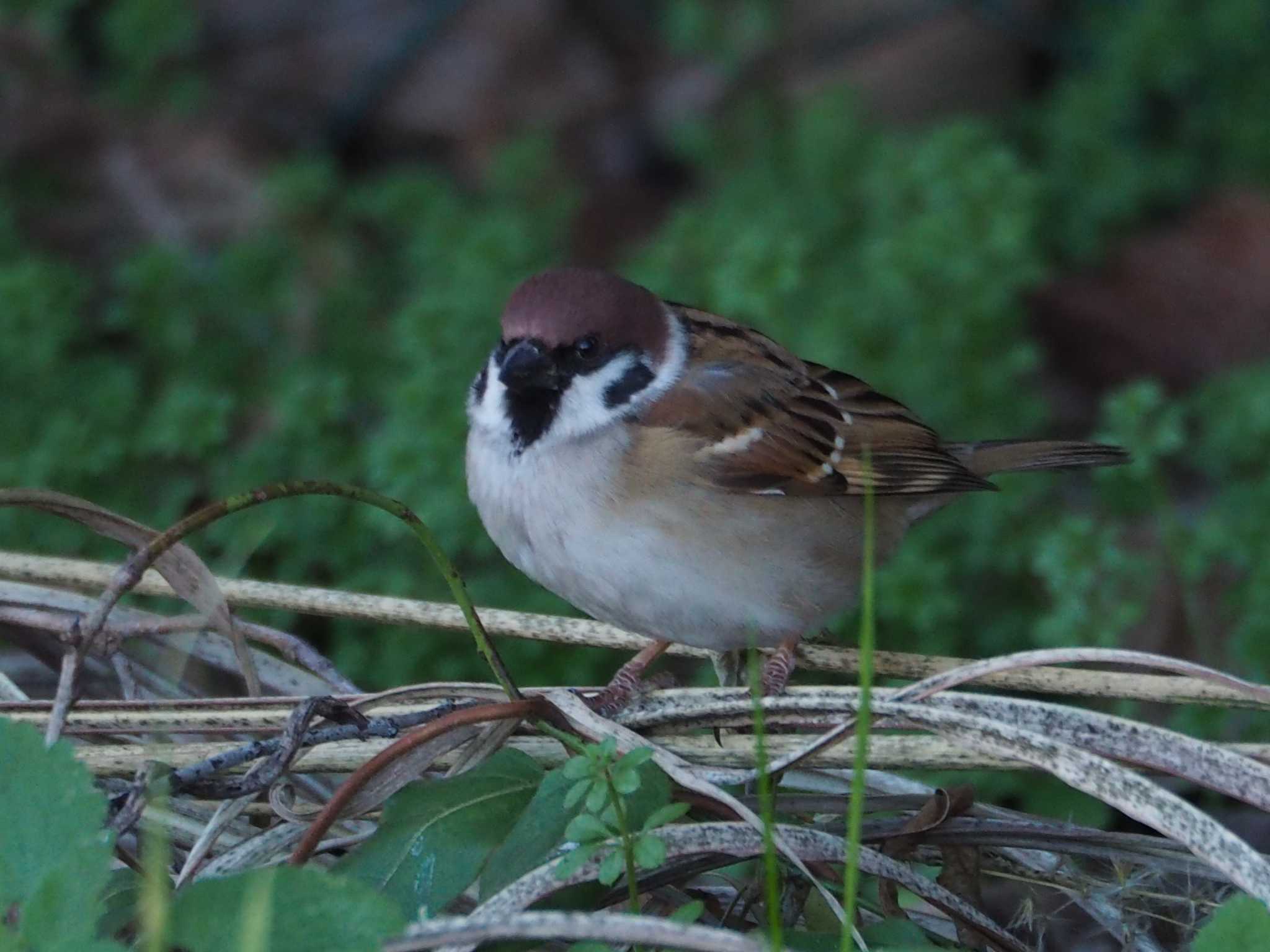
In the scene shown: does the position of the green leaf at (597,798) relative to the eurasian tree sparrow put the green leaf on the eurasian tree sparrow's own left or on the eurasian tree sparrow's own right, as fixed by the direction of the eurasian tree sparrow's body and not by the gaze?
on the eurasian tree sparrow's own left

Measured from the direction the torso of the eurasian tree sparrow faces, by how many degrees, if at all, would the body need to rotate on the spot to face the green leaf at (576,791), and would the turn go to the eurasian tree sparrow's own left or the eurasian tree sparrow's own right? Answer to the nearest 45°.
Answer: approximately 45° to the eurasian tree sparrow's own left

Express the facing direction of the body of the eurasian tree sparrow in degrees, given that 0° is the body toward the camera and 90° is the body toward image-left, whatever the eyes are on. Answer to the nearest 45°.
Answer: approximately 45°

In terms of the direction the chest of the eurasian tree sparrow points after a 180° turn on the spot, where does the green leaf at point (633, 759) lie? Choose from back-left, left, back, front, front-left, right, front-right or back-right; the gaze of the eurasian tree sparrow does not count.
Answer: back-right

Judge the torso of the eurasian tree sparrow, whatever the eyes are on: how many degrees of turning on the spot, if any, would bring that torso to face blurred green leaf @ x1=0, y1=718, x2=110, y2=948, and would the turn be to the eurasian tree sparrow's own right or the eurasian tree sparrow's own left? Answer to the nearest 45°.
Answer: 0° — it already faces it

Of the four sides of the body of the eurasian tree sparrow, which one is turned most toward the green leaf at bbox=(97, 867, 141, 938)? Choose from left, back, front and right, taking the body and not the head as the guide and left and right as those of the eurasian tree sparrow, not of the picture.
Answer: front

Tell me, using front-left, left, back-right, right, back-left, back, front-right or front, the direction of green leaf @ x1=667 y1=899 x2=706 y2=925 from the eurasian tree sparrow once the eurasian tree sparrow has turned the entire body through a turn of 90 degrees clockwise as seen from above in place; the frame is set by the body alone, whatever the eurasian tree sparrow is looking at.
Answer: back-left

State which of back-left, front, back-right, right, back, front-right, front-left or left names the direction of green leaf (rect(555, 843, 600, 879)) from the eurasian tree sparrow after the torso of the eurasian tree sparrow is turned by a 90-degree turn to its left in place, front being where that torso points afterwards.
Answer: front-right
